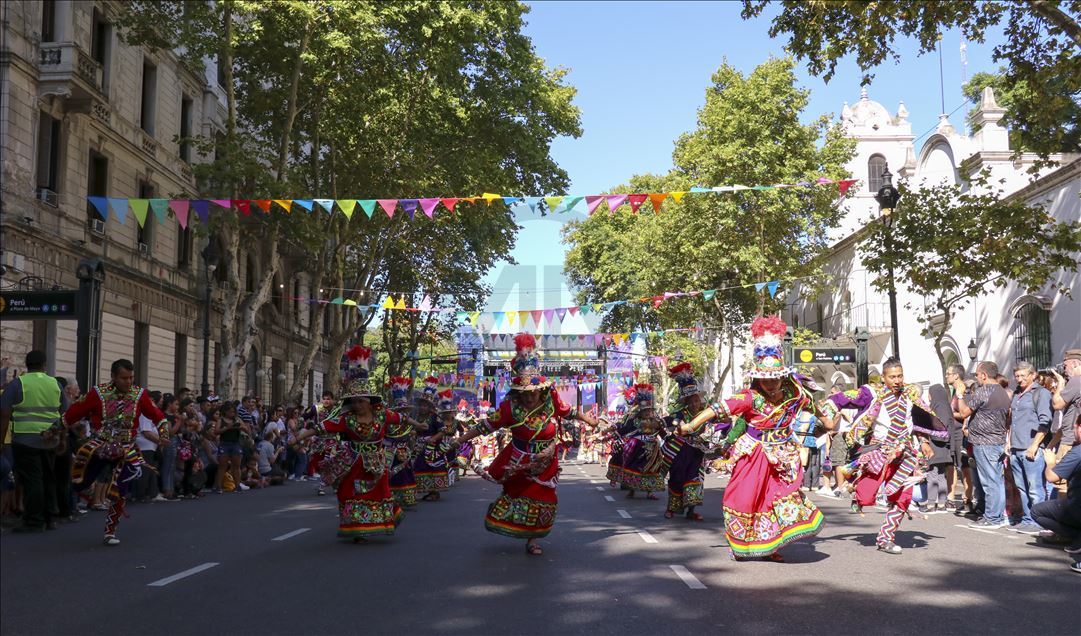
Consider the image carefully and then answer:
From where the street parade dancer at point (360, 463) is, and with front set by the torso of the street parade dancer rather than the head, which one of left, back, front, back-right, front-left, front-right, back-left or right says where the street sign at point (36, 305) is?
back-right

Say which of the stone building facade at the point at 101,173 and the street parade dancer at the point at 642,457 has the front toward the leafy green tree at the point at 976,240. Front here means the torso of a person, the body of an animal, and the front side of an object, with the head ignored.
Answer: the stone building facade

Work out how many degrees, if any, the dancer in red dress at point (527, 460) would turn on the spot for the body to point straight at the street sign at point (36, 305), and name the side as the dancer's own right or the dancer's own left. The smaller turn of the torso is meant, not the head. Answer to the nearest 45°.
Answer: approximately 135° to the dancer's own right

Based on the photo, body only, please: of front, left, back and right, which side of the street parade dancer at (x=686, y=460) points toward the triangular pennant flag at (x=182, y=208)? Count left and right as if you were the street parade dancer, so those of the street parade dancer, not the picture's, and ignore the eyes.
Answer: right

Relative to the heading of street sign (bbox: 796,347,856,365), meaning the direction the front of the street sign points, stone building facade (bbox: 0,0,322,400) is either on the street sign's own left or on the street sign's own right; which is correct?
on the street sign's own right

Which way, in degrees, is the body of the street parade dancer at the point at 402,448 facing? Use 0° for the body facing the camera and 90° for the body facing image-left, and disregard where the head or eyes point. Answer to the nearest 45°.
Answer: approximately 0°

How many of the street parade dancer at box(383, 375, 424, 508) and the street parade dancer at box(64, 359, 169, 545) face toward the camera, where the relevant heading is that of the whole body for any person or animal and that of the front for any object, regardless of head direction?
2
